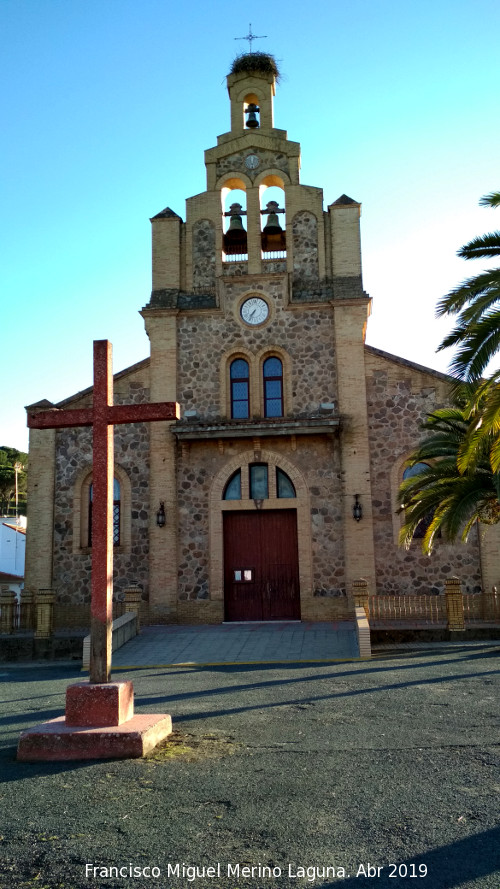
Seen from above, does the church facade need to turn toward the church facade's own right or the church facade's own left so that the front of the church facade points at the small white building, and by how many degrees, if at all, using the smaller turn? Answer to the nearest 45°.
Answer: approximately 135° to the church facade's own right

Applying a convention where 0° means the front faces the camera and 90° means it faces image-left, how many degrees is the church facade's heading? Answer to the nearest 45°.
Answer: approximately 0°

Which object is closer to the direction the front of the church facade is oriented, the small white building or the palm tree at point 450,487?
the palm tree

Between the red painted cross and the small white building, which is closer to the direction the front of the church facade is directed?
the red painted cross

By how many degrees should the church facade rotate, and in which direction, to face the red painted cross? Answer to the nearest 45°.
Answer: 0° — it already faces it

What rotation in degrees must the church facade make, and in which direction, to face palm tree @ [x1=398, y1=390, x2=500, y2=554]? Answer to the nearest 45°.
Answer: approximately 45° to its left
